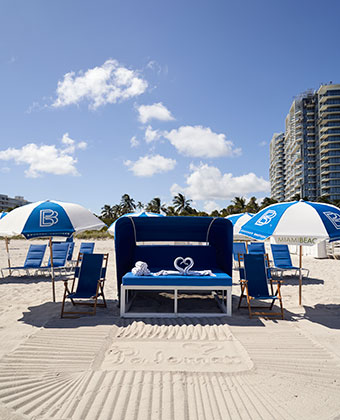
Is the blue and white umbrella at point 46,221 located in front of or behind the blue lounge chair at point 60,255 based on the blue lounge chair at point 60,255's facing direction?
in front

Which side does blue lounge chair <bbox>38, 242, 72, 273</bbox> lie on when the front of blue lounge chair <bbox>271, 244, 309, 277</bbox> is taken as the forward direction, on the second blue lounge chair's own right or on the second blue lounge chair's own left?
on the second blue lounge chair's own right

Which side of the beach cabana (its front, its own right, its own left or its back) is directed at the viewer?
front

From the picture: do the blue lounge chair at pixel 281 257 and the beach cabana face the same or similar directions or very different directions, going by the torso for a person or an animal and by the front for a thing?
same or similar directions

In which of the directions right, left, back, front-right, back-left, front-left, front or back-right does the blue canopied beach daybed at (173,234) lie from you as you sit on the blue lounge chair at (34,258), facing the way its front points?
left

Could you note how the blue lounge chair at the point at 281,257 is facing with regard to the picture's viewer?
facing the viewer and to the right of the viewer

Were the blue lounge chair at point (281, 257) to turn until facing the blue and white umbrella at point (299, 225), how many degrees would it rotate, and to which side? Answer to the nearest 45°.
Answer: approximately 45° to its right

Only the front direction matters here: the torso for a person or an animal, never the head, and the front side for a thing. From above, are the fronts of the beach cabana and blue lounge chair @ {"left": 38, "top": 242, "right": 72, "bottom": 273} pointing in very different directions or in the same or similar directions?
same or similar directions

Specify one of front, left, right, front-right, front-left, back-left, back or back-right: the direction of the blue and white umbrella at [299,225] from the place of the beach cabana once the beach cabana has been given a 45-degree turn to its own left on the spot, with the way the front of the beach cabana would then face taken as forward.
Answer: front

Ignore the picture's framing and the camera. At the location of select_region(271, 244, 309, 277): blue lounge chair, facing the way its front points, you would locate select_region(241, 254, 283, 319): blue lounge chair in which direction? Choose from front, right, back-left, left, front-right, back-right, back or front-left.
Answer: front-right

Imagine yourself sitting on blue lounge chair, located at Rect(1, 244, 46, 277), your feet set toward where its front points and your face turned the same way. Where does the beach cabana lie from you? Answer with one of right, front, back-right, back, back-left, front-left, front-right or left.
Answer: left

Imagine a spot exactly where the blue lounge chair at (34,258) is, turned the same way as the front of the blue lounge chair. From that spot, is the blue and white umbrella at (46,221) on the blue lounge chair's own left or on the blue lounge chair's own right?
on the blue lounge chair's own left

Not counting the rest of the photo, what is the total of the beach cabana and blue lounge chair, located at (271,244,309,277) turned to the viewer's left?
0

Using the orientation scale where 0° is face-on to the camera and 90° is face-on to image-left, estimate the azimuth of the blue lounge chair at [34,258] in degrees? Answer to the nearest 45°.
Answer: approximately 45°

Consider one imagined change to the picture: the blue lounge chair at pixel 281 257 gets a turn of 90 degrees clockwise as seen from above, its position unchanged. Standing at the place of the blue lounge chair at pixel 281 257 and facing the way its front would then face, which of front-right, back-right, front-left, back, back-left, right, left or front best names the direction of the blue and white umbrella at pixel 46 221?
front

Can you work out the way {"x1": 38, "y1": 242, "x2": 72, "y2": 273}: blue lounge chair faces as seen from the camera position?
facing the viewer and to the left of the viewer

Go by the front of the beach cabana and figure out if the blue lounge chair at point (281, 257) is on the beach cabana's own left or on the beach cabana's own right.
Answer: on the beach cabana's own left
